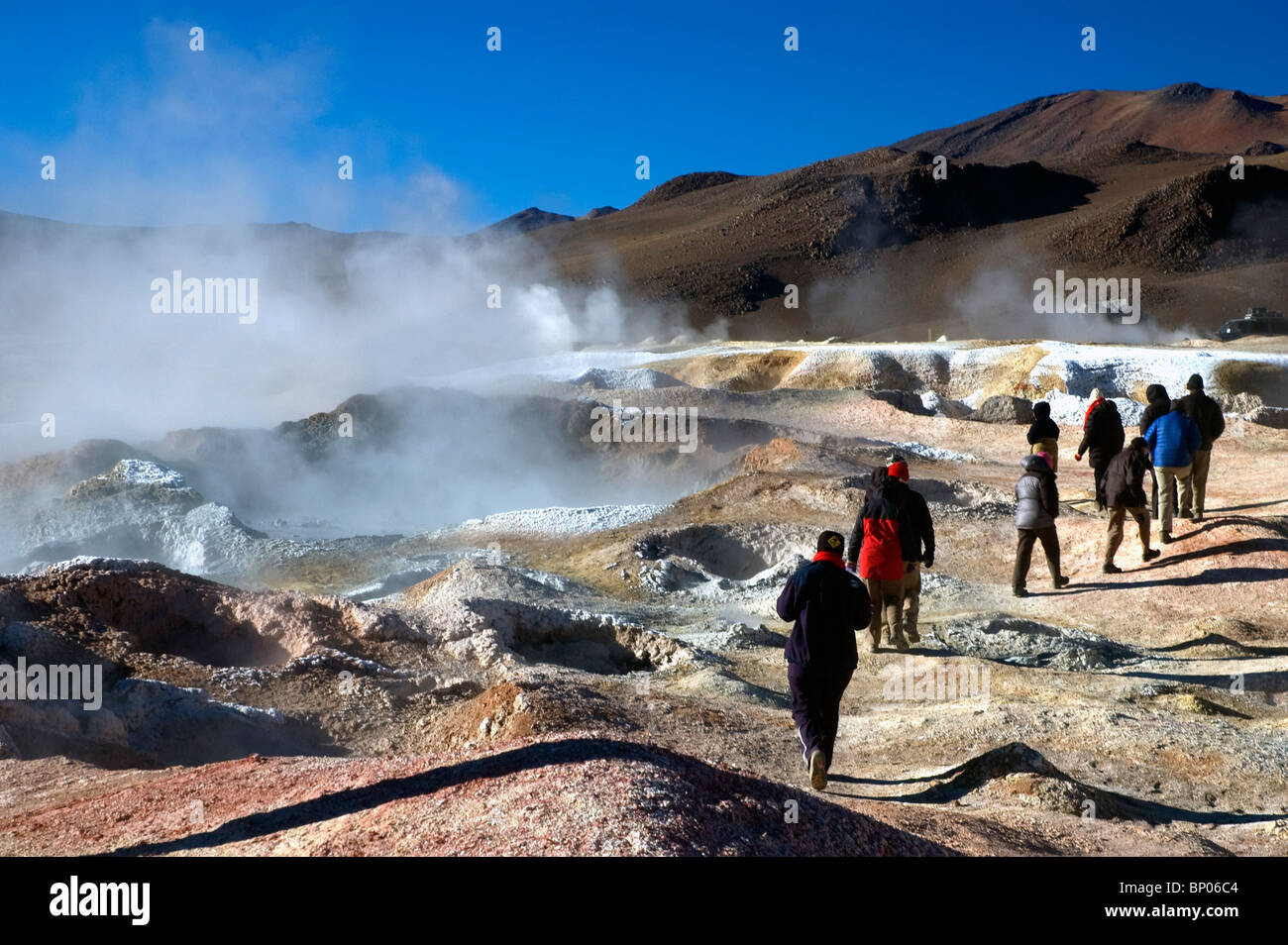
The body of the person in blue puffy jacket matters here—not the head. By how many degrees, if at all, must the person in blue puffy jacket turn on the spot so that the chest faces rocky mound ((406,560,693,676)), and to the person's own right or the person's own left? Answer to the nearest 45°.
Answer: approximately 135° to the person's own left

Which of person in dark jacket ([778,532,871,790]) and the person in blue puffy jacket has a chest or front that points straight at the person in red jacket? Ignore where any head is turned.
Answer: the person in dark jacket

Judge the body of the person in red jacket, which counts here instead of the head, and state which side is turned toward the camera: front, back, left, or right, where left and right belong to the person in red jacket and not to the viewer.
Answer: back

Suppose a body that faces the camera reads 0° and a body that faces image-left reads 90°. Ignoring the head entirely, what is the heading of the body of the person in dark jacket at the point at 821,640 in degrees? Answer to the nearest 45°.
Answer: approximately 180°

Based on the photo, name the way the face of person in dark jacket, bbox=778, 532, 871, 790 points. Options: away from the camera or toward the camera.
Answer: away from the camera

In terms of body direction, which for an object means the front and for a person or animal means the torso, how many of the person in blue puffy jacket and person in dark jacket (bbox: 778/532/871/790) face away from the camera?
2

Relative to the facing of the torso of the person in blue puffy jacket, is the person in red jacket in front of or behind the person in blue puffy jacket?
behind

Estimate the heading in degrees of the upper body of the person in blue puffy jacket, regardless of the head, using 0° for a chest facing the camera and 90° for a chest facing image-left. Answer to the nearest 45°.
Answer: approximately 180°

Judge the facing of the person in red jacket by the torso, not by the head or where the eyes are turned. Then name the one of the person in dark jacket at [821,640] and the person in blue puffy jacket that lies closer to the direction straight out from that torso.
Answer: the person in blue puffy jacket

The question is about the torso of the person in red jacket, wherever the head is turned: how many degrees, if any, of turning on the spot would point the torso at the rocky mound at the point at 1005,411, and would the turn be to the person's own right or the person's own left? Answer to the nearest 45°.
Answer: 0° — they already face it

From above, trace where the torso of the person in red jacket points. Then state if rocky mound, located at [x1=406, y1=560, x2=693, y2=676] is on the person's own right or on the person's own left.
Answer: on the person's own left

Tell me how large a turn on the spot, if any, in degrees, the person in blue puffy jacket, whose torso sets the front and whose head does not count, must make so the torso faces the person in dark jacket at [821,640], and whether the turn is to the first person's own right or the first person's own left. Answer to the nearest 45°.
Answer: approximately 180°

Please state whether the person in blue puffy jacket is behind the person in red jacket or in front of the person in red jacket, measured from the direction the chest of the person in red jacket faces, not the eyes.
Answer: in front

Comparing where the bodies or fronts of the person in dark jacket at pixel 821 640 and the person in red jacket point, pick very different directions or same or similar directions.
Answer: same or similar directions

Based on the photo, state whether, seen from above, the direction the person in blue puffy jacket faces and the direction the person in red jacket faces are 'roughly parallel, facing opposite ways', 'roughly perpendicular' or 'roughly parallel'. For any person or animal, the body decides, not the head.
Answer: roughly parallel

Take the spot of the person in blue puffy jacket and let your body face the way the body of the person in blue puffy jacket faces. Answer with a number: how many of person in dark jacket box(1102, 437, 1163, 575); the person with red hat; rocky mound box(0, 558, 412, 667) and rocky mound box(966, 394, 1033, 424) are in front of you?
1

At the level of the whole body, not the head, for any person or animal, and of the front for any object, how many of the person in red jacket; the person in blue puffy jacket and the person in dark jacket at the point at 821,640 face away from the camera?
3
